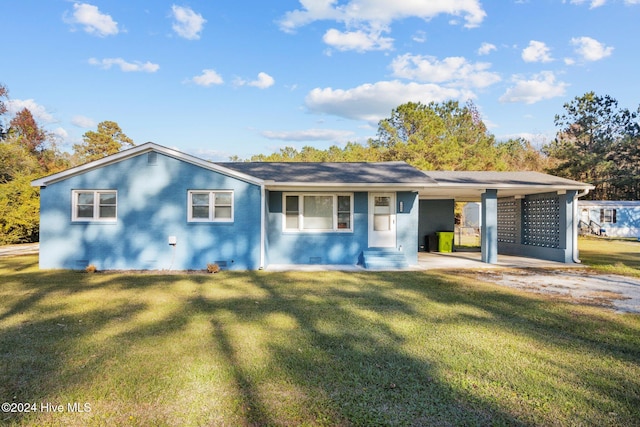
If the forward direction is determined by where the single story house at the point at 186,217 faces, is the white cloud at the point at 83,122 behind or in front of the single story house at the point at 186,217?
behind

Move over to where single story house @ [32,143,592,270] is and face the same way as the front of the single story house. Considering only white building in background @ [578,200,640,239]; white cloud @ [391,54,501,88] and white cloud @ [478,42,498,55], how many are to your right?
0

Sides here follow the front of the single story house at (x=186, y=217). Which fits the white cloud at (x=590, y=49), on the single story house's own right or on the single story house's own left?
on the single story house's own left

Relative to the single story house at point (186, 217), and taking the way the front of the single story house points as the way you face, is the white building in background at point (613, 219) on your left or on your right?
on your left

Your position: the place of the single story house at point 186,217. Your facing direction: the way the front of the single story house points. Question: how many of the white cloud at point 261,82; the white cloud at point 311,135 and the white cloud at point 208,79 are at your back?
3

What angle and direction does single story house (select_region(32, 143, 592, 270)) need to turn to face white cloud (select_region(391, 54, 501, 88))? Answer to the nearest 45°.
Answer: approximately 135° to its left

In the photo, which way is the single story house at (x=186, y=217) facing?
toward the camera

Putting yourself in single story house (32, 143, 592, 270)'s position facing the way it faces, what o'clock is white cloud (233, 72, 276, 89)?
The white cloud is roughly at 6 o'clock from the single story house.

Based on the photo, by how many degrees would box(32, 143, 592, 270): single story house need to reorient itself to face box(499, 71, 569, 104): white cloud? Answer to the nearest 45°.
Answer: approximately 135° to its left

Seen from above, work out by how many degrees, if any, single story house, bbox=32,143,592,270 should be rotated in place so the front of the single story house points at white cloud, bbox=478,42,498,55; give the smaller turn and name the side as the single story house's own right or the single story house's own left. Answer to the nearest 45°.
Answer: approximately 135° to the single story house's own left

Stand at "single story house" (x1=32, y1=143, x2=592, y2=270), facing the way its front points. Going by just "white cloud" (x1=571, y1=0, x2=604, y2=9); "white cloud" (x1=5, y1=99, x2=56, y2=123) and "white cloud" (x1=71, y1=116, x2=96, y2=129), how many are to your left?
1

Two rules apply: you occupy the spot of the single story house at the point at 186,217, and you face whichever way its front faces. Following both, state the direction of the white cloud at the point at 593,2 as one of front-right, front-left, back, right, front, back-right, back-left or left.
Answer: left
